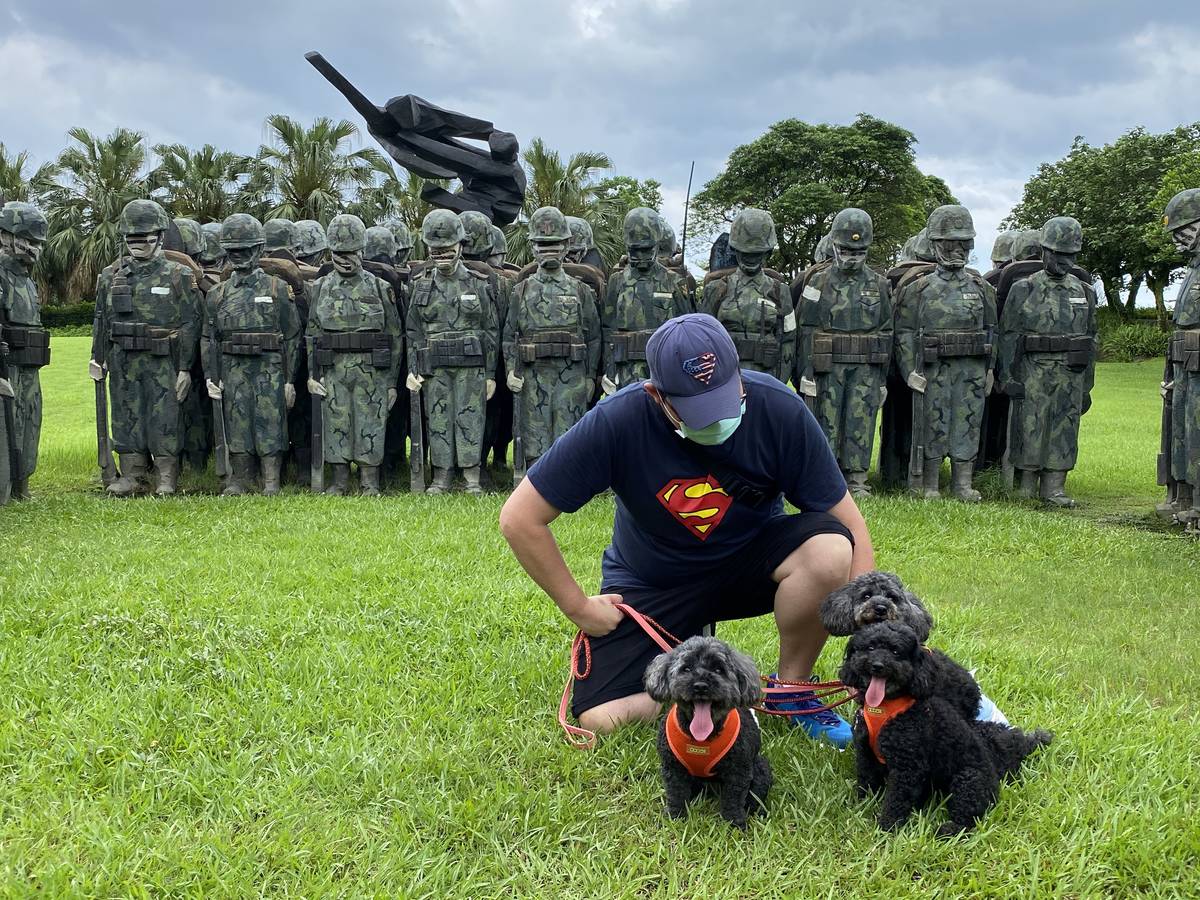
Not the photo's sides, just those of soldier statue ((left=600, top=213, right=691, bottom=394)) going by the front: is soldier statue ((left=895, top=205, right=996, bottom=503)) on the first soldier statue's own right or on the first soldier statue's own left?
on the first soldier statue's own left

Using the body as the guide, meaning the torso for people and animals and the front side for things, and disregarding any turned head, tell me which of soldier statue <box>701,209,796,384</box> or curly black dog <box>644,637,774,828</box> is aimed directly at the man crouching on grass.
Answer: the soldier statue

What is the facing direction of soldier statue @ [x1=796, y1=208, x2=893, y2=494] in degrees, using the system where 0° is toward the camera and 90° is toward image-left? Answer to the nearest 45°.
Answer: approximately 0°

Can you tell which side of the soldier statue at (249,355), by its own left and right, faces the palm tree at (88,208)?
back

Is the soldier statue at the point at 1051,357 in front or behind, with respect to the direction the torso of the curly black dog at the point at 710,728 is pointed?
behind

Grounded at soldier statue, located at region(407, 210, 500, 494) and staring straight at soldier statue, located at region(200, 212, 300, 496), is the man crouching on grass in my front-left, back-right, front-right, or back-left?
back-left
